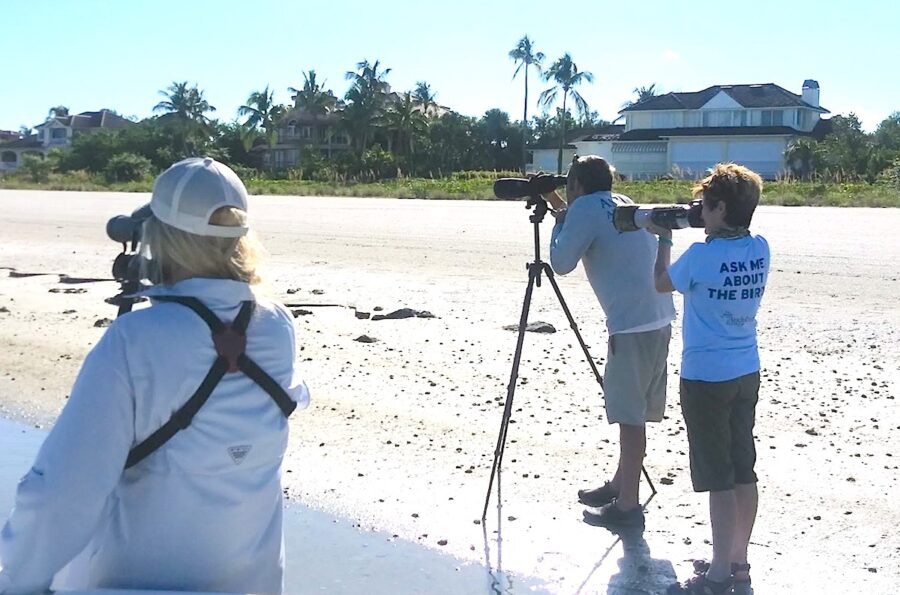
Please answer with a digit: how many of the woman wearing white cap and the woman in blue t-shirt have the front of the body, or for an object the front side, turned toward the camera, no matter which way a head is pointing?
0

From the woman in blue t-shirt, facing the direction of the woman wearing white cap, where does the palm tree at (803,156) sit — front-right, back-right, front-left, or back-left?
back-right

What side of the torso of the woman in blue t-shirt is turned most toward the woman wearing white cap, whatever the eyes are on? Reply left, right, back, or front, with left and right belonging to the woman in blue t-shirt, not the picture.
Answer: left

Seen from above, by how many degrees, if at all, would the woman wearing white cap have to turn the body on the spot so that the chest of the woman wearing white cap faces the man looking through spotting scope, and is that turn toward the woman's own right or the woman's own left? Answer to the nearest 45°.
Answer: approximately 90° to the woman's own right

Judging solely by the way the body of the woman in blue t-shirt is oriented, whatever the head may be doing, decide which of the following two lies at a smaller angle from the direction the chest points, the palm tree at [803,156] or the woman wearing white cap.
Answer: the palm tree

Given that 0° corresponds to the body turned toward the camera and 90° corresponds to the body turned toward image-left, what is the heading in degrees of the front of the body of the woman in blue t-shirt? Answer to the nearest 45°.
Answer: approximately 135°

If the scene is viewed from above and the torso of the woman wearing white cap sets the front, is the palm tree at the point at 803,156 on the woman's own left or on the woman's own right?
on the woman's own right

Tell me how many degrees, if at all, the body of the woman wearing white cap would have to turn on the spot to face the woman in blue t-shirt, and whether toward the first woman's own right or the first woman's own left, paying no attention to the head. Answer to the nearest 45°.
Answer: approximately 90° to the first woman's own right

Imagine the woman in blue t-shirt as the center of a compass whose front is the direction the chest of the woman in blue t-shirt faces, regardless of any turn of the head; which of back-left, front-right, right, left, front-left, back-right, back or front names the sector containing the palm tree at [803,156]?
front-right

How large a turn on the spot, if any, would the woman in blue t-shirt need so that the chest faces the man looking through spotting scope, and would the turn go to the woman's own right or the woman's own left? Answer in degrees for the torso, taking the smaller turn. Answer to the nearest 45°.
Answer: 0° — they already face them

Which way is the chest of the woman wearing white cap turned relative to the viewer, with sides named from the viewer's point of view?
facing away from the viewer and to the left of the viewer
